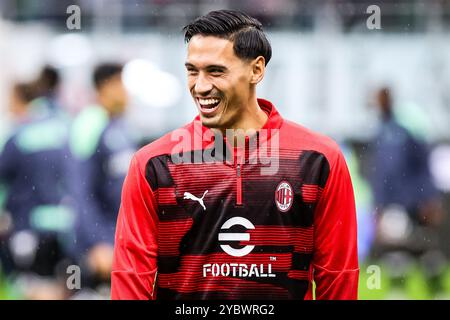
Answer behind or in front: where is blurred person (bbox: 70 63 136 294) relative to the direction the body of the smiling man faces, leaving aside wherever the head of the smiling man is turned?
behind

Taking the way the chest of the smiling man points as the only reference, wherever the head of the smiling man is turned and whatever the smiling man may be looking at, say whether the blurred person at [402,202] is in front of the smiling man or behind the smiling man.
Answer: behind

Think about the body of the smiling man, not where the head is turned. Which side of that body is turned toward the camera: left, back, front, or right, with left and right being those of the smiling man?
front

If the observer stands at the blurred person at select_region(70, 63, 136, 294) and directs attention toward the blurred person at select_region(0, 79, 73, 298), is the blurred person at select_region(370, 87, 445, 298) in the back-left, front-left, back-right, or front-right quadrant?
back-right

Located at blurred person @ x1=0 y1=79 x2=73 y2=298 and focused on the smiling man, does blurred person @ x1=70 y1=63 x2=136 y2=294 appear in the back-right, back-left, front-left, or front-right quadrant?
front-left
